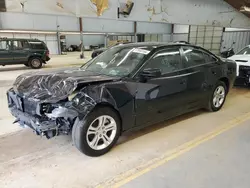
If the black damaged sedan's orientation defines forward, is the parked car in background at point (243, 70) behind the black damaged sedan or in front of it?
behind

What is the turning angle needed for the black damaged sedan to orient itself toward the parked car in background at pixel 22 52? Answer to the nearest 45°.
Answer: approximately 90° to its right

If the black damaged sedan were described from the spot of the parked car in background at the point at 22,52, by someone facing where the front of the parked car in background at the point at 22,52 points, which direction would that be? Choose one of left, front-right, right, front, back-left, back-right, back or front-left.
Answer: left

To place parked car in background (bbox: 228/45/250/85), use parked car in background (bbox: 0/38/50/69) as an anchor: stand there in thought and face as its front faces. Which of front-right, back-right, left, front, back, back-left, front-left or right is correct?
back-left

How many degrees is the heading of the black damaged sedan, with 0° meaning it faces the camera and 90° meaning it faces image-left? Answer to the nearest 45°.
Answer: approximately 45°

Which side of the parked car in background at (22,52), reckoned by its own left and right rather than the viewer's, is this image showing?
left
